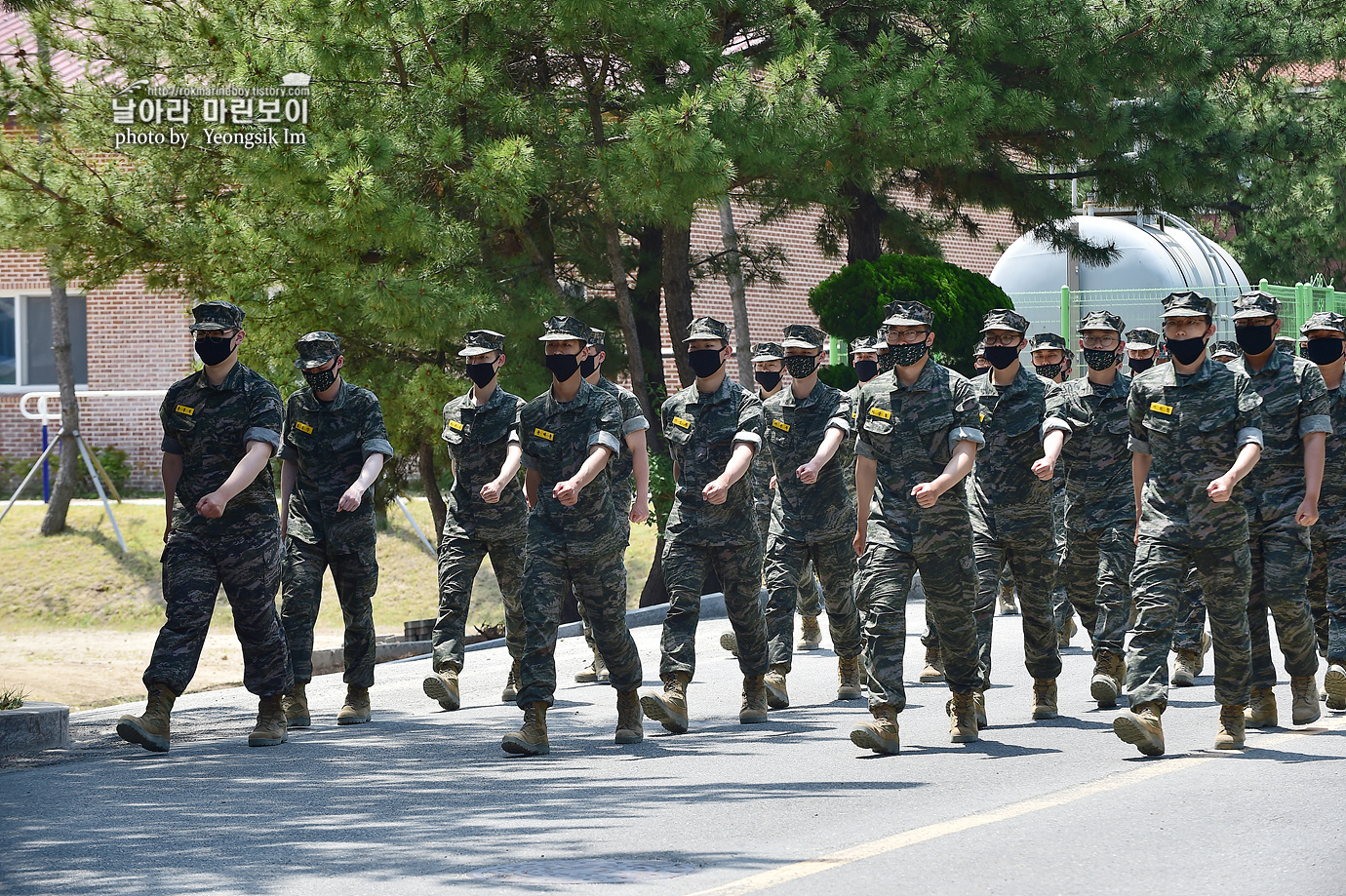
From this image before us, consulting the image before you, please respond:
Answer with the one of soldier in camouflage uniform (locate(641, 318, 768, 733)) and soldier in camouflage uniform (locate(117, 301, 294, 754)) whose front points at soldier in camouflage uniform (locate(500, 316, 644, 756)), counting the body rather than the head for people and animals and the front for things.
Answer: soldier in camouflage uniform (locate(641, 318, 768, 733))

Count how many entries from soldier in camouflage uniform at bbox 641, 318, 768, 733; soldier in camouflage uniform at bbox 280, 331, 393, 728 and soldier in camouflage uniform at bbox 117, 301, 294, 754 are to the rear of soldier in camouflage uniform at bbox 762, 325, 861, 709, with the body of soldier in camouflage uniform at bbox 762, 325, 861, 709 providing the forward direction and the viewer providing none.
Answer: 0

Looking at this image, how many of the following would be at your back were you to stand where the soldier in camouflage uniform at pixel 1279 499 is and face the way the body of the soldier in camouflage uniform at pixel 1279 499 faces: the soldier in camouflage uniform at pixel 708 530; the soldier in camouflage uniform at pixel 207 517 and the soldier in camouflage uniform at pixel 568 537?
0

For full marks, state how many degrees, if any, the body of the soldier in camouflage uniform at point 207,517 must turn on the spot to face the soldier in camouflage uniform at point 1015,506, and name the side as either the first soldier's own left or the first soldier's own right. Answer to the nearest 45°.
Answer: approximately 135° to the first soldier's own left

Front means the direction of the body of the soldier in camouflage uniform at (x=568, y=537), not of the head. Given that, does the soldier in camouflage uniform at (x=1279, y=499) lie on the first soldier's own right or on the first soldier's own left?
on the first soldier's own left

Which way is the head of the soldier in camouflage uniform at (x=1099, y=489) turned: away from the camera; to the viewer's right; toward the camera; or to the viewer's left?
toward the camera

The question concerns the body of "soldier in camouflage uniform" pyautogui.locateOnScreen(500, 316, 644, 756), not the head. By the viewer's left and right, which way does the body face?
facing the viewer and to the left of the viewer

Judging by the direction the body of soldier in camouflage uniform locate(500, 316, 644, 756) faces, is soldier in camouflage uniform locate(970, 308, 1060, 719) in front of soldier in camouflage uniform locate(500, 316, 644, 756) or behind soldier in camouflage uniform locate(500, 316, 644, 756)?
behind

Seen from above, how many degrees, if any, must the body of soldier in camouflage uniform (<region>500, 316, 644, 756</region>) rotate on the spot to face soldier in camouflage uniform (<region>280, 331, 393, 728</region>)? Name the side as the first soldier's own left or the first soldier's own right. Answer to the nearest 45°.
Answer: approximately 90° to the first soldier's own right

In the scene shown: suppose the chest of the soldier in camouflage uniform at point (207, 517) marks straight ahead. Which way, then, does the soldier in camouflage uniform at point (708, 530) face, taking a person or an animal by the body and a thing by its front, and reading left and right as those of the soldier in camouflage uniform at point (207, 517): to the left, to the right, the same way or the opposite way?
the same way

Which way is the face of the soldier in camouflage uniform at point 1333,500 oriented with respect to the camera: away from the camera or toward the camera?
toward the camera

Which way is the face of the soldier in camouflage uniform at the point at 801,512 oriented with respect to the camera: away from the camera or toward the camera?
toward the camera

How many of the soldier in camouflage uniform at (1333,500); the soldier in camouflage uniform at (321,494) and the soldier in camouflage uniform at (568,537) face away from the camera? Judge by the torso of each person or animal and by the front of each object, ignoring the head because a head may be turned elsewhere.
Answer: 0

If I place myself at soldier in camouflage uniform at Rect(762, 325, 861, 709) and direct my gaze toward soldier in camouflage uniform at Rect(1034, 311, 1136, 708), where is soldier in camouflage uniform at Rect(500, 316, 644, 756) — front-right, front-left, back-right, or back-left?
back-right

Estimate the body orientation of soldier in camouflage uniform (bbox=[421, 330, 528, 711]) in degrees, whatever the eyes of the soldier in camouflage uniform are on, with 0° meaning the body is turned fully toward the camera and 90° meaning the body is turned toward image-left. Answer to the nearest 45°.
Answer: approximately 45°

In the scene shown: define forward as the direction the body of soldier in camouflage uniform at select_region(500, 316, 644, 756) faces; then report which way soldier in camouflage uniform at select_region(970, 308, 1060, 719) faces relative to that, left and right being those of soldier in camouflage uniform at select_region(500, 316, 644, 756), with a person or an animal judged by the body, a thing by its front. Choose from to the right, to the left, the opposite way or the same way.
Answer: the same way

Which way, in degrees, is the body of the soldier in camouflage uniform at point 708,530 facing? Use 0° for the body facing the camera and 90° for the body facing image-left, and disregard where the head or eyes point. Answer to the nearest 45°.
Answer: approximately 45°

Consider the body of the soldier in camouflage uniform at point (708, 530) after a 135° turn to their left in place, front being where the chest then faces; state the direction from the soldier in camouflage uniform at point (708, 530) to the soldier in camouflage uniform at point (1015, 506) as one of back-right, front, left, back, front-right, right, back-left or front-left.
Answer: front

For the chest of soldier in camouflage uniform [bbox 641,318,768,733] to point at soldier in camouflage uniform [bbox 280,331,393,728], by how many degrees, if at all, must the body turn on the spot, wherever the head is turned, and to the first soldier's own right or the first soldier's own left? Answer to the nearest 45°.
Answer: approximately 45° to the first soldier's own right

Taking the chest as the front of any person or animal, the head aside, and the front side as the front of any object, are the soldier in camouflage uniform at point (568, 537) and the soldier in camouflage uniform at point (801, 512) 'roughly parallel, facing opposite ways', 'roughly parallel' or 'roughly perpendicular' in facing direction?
roughly parallel

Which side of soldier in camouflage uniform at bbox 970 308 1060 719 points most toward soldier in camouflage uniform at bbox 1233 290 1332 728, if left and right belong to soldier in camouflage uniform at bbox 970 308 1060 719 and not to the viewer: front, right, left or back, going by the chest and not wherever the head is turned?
left

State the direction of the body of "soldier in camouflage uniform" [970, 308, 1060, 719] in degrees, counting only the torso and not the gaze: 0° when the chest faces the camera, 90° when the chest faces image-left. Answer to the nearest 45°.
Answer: approximately 45°
